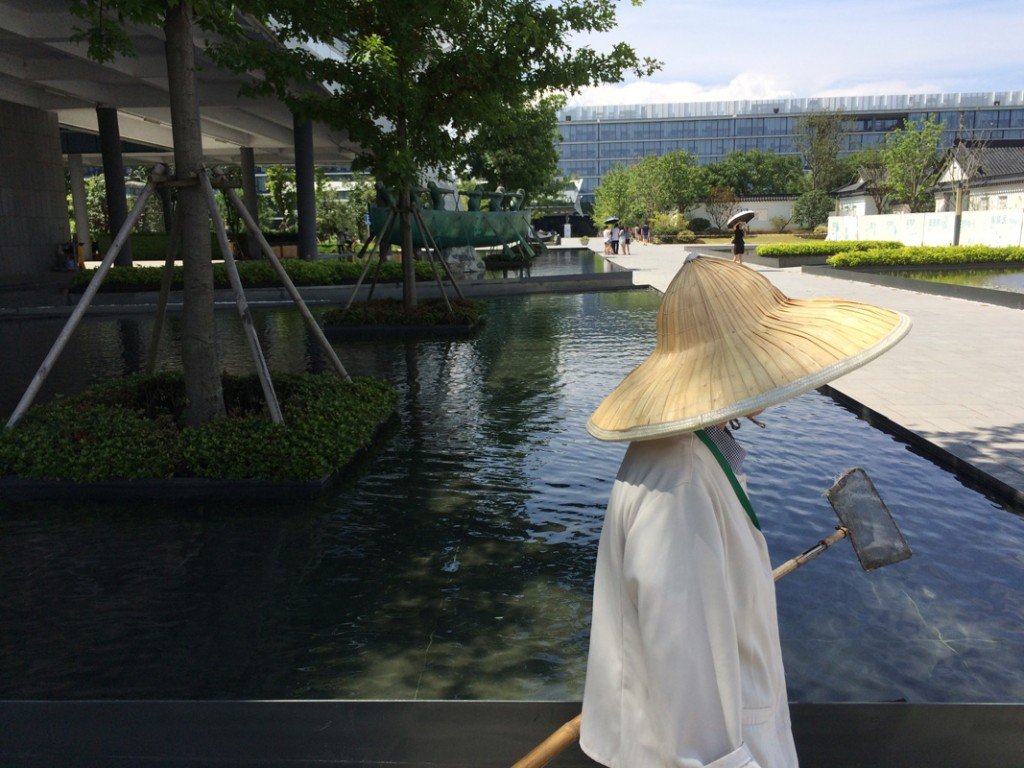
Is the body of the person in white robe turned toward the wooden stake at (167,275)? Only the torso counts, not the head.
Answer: no

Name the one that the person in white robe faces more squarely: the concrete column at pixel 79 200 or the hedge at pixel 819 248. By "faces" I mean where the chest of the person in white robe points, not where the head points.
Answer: the hedge

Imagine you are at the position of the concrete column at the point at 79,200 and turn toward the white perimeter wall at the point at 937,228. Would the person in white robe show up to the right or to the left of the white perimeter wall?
right

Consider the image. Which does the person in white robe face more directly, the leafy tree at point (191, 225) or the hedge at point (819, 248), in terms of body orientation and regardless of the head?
the hedge

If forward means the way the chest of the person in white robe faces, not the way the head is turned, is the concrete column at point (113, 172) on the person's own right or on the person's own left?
on the person's own left

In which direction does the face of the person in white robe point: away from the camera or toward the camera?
away from the camera

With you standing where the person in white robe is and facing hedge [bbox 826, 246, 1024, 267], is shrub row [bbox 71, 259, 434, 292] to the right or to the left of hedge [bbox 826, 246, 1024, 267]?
left

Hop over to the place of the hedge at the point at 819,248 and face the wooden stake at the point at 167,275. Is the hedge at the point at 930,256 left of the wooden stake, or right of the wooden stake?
left

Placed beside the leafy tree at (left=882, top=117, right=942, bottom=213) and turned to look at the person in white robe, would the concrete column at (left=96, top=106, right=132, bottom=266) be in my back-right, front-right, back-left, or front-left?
front-right
